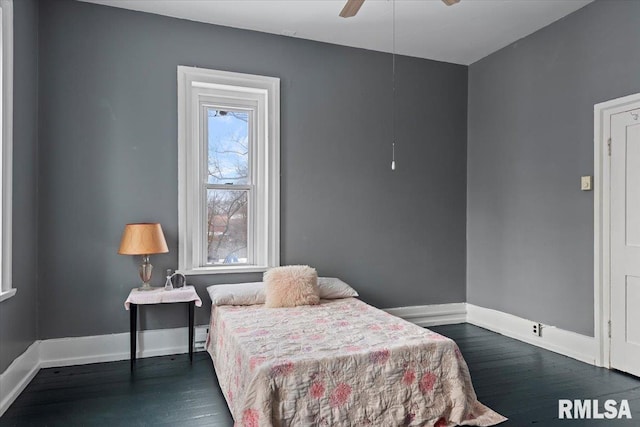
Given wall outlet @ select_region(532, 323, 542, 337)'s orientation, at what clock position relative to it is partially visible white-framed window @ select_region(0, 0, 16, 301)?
The partially visible white-framed window is roughly at 12 o'clock from the wall outlet.

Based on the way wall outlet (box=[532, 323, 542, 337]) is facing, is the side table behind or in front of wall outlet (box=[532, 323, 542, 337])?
in front

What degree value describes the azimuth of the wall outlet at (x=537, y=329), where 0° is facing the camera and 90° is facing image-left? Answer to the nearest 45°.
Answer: approximately 45°

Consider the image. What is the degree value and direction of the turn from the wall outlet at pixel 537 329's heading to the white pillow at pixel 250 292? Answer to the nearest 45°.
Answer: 0° — it already faces it

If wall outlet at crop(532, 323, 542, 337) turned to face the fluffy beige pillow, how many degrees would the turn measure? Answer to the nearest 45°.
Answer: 0° — it already faces it

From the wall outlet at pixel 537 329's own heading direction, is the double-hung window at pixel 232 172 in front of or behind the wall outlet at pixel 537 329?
in front

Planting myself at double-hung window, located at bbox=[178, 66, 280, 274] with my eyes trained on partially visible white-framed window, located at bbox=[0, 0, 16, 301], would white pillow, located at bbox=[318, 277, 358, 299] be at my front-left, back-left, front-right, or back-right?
back-left
